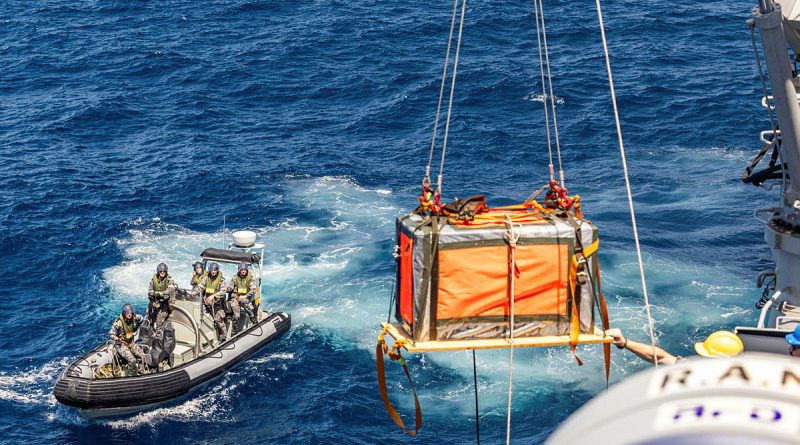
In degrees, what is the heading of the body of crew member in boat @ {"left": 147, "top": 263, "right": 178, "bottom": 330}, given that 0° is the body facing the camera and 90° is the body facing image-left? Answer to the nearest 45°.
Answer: approximately 0°

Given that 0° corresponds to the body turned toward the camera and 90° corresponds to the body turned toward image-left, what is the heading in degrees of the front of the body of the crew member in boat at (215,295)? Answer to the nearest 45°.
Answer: approximately 0°

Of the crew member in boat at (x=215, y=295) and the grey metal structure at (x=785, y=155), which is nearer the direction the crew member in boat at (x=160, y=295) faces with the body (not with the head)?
the grey metal structure

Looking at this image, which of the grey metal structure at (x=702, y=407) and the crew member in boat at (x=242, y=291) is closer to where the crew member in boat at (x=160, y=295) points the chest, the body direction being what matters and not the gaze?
the grey metal structure

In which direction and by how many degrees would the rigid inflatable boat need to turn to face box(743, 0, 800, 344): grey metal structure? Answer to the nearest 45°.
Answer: approximately 90° to its left
